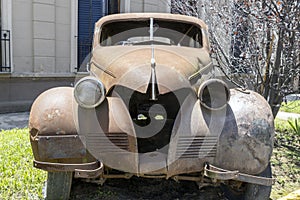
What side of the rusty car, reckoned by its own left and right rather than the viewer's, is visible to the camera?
front
